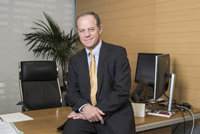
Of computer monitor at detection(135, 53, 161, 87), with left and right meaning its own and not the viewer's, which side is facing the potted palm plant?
right

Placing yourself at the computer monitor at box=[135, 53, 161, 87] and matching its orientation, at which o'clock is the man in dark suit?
The man in dark suit is roughly at 11 o'clock from the computer monitor.

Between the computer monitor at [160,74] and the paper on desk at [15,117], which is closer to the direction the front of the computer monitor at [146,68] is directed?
the paper on desk

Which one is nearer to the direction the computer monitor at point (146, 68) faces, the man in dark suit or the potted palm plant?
the man in dark suit

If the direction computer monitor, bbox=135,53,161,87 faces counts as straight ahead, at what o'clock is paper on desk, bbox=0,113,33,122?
The paper on desk is roughly at 12 o'clock from the computer monitor.

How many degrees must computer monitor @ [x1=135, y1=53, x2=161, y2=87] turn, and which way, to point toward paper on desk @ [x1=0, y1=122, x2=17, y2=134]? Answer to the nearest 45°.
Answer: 0° — it already faces it
